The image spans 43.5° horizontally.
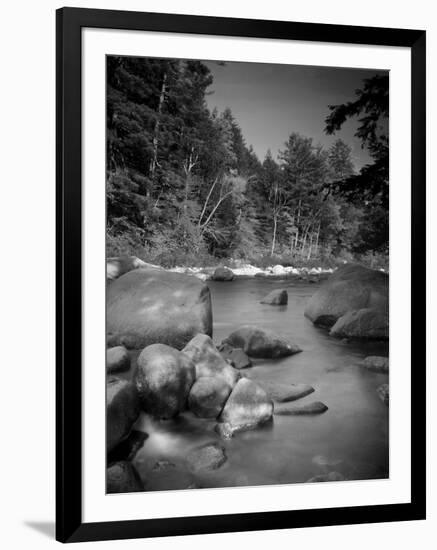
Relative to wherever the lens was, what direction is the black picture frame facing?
facing the viewer and to the right of the viewer
